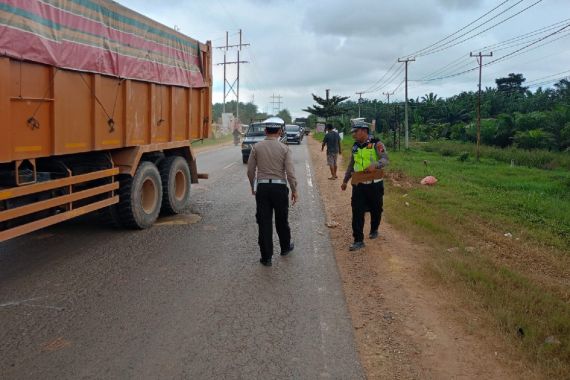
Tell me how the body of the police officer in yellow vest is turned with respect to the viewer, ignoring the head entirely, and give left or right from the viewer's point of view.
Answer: facing the viewer and to the left of the viewer

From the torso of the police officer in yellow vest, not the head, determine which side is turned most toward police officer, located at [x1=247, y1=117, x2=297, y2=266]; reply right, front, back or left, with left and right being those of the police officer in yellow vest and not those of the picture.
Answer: front

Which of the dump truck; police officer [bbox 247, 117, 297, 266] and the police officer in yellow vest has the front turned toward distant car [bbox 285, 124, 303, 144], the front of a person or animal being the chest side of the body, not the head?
the police officer

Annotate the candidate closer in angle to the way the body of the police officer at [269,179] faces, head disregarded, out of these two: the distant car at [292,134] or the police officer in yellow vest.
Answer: the distant car

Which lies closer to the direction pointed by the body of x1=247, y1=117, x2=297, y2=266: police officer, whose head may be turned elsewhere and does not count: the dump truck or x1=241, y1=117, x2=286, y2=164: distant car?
the distant car

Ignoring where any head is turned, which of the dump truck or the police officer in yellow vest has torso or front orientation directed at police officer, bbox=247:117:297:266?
the police officer in yellow vest

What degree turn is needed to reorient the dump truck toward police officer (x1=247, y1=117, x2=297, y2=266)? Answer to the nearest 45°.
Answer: approximately 90° to its left

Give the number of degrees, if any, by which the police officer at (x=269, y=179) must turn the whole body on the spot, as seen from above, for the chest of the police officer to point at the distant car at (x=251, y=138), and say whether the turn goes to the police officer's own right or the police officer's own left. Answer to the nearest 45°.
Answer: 0° — they already face it

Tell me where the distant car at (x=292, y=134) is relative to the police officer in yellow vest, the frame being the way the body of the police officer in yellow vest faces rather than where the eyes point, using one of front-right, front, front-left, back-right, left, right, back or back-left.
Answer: back-right

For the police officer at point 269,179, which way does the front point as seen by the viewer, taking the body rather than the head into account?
away from the camera

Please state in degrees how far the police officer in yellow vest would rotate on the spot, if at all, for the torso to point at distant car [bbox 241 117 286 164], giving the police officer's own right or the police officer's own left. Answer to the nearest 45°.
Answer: approximately 135° to the police officer's own right

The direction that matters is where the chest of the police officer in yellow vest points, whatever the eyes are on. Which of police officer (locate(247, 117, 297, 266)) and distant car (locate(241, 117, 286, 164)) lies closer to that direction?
the police officer
